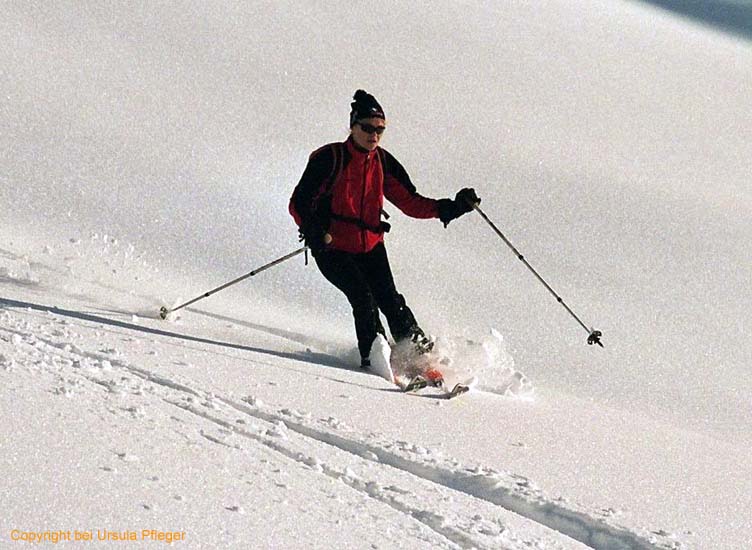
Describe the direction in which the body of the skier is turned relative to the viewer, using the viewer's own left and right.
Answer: facing the viewer and to the right of the viewer
